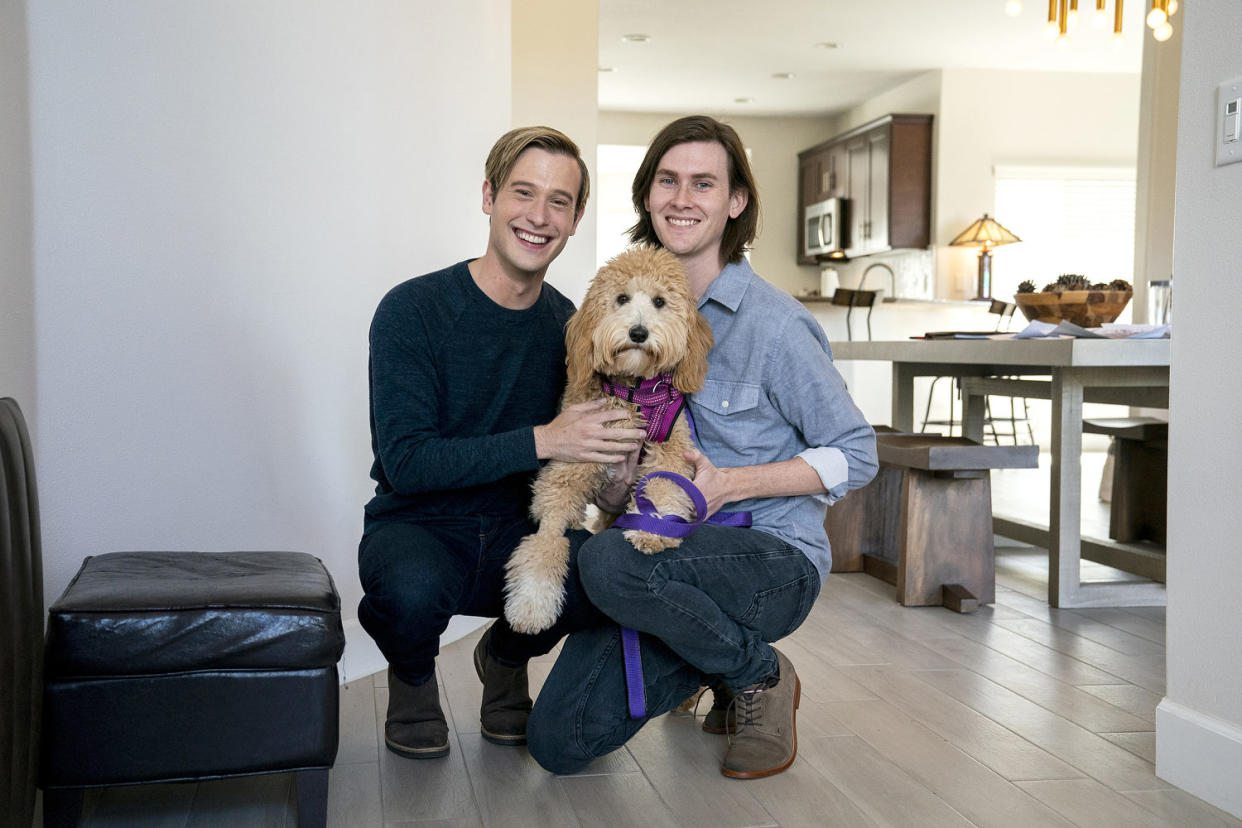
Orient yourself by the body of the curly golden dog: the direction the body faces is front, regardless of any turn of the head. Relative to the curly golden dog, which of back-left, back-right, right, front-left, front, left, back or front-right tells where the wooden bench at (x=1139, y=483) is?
back-left

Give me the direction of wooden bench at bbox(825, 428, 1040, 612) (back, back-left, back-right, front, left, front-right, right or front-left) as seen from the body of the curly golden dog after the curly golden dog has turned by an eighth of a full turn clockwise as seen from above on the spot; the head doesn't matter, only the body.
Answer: back

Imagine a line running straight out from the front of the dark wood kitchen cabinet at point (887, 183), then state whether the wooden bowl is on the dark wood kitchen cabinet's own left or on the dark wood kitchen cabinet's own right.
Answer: on the dark wood kitchen cabinet's own left

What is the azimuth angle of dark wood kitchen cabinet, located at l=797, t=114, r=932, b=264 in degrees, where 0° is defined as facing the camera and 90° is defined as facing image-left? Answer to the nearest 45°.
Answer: approximately 45°

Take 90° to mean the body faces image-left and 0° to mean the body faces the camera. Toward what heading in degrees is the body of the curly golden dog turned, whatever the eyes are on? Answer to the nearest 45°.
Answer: approximately 0°

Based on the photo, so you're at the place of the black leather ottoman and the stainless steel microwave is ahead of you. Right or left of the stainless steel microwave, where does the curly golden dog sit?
right

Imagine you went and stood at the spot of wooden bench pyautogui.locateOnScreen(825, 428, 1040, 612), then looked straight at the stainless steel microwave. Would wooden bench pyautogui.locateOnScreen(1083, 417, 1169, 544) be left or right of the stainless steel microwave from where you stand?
right

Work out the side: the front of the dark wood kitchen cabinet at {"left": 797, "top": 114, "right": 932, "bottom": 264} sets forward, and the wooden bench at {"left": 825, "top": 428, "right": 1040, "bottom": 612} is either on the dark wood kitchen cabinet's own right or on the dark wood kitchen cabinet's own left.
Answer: on the dark wood kitchen cabinet's own left

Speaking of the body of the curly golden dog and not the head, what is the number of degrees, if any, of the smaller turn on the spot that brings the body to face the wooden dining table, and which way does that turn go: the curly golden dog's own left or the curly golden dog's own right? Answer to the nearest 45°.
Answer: approximately 135° to the curly golden dog's own left

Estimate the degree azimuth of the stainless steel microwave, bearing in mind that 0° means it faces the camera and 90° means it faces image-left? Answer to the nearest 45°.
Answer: approximately 45°
